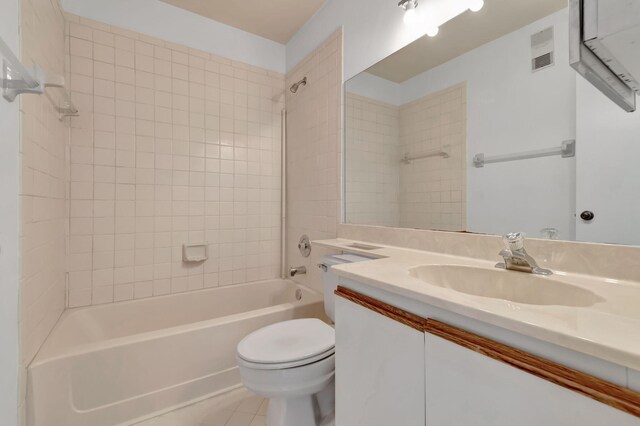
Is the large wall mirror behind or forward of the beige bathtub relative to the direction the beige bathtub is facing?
forward

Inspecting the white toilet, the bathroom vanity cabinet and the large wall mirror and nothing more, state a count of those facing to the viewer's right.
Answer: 0

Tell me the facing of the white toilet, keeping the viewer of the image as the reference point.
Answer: facing the viewer and to the left of the viewer

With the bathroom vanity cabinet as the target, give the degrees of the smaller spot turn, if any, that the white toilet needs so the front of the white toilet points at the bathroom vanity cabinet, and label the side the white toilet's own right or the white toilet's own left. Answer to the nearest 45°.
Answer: approximately 90° to the white toilet's own left

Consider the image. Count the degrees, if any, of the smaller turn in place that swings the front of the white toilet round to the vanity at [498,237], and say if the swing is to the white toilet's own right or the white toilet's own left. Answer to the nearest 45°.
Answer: approximately 90° to the white toilet's own left

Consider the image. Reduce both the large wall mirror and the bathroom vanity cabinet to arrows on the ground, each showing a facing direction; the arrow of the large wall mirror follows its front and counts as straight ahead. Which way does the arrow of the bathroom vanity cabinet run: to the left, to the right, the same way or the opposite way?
the same way

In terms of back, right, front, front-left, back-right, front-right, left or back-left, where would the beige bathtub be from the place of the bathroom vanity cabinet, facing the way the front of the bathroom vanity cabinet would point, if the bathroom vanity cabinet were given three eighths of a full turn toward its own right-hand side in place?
left

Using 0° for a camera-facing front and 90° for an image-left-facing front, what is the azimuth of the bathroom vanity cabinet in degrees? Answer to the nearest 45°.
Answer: approximately 45°
